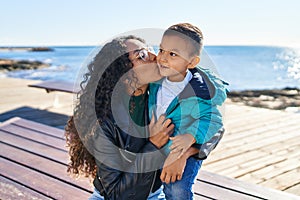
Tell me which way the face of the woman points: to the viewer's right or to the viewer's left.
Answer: to the viewer's right

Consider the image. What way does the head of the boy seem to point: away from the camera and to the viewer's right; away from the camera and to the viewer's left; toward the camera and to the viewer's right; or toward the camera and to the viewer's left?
toward the camera and to the viewer's left

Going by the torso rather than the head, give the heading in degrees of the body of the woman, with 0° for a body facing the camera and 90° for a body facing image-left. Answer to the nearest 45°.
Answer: approximately 270°
